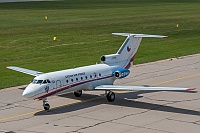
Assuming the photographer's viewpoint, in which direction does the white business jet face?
facing the viewer and to the left of the viewer
